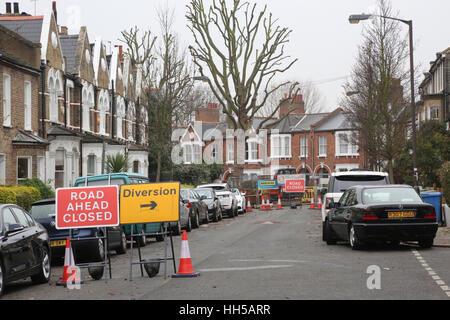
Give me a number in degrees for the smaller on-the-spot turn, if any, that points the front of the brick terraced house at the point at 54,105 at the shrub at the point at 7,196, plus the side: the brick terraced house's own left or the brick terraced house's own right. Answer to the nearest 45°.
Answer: approximately 45° to the brick terraced house's own right

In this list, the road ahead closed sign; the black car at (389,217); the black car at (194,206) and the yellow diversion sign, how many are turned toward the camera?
2

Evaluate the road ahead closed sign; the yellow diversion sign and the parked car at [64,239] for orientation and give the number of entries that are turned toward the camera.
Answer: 2

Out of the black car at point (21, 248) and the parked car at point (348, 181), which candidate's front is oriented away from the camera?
the parked car

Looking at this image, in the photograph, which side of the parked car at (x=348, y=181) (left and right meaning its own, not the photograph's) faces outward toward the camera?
back

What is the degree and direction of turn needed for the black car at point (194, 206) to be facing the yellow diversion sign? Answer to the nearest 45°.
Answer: approximately 135° to its right

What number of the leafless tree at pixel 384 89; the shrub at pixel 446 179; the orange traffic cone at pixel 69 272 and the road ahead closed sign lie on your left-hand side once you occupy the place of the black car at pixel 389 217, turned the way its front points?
2

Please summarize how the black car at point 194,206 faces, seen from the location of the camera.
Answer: facing away from the viewer and to the right of the viewer

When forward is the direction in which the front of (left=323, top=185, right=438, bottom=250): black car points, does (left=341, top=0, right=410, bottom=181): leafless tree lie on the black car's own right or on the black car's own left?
on the black car's own right

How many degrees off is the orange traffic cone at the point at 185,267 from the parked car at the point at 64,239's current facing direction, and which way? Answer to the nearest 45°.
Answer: approximately 90° to its right

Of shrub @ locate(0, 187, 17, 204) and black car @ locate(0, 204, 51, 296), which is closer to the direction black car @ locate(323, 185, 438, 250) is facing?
the shrub

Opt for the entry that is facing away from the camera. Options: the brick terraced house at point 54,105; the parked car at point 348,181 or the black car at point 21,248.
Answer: the parked car

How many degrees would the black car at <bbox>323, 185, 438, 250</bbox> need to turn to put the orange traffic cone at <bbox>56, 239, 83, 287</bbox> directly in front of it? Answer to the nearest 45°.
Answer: approximately 90° to its left

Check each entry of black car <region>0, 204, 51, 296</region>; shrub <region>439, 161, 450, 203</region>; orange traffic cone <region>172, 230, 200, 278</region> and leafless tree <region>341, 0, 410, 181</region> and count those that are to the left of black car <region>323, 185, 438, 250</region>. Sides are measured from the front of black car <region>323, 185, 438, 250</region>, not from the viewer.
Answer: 2

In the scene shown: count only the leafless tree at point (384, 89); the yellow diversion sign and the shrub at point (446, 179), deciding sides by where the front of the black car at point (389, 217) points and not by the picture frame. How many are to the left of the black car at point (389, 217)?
1

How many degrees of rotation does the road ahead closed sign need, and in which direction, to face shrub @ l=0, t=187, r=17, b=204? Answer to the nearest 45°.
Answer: approximately 180°
